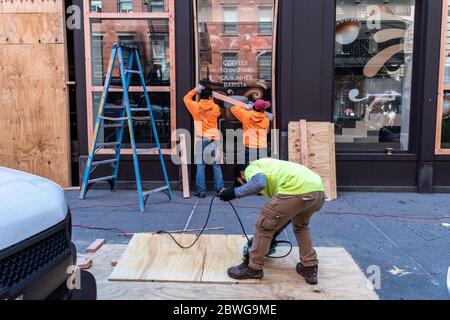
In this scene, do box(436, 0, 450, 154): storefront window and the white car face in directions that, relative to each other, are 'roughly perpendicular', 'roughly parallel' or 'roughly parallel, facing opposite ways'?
roughly perpendicular

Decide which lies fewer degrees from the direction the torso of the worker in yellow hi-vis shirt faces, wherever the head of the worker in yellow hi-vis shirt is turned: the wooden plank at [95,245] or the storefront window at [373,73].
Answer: the wooden plank

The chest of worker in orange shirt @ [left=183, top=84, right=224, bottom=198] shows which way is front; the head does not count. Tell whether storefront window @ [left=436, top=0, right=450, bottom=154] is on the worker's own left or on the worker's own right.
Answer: on the worker's own right

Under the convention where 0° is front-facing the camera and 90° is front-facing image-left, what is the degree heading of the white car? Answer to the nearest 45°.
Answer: approximately 315°

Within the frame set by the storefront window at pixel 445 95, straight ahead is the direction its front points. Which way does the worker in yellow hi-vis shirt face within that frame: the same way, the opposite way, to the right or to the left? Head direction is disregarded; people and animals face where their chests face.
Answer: to the right

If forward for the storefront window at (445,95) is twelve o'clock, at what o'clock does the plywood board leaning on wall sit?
The plywood board leaning on wall is roughly at 2 o'clock from the storefront window.

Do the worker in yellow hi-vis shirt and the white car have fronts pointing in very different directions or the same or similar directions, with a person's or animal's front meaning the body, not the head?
very different directions

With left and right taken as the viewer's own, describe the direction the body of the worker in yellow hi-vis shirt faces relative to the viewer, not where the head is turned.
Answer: facing to the left of the viewer

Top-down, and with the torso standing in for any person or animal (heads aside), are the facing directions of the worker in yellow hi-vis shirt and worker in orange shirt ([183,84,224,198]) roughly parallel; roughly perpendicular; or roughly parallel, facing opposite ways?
roughly perpendicular

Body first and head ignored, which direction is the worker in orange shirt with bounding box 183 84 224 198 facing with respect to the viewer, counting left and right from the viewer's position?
facing away from the viewer
